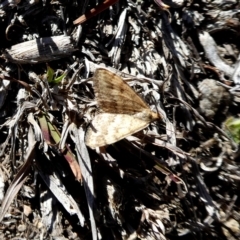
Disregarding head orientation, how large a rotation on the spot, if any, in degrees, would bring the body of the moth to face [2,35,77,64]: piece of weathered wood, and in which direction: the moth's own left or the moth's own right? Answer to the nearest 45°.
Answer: approximately 135° to the moth's own left

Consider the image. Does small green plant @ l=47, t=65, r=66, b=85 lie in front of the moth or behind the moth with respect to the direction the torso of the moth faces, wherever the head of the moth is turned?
behind

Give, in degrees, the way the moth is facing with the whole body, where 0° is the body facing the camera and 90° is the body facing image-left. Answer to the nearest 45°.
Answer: approximately 270°
